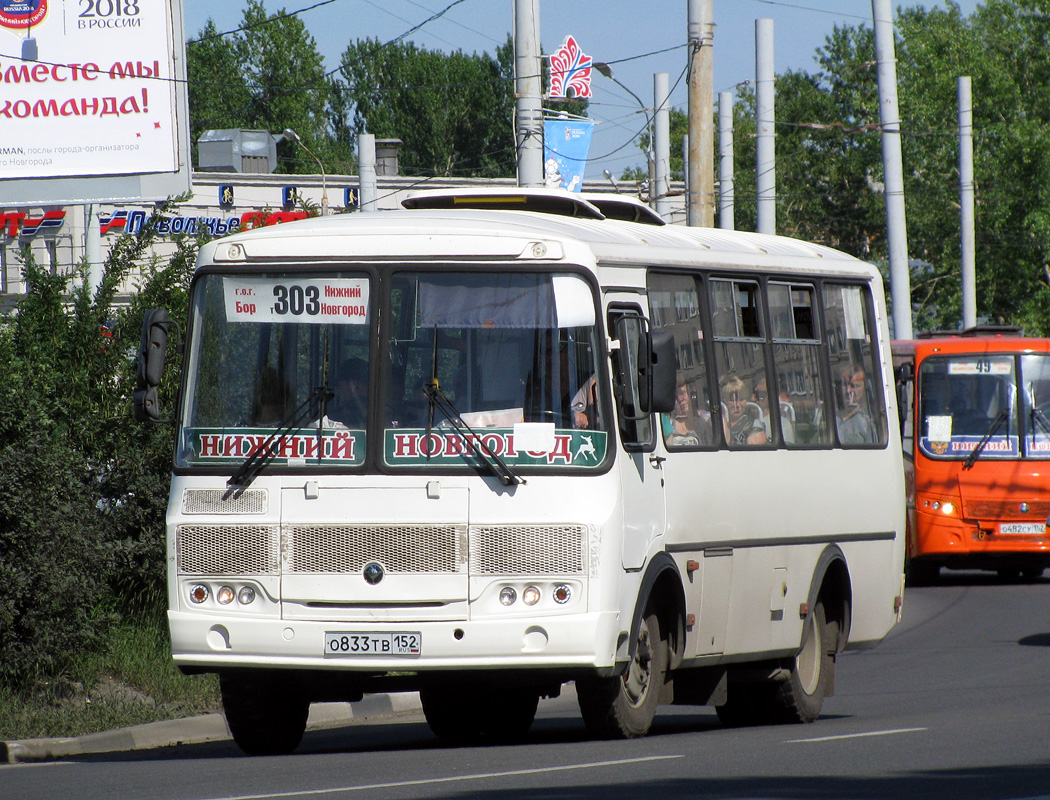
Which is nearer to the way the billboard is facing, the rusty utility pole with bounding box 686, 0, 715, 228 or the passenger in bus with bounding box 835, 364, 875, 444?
the passenger in bus

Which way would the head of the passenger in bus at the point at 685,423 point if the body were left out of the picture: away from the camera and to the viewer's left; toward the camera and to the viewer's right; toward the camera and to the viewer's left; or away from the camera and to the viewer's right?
toward the camera and to the viewer's left

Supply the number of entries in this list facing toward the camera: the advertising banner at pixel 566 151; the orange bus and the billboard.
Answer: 3

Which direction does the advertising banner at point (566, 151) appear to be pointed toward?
toward the camera

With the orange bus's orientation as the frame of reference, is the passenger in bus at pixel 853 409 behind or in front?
in front

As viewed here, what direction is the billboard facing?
toward the camera

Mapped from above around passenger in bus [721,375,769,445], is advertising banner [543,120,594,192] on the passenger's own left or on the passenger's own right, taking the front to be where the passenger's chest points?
on the passenger's own right

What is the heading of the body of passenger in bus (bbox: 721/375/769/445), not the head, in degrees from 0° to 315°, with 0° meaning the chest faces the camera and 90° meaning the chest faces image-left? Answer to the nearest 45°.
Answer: approximately 45°

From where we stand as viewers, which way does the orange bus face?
facing the viewer

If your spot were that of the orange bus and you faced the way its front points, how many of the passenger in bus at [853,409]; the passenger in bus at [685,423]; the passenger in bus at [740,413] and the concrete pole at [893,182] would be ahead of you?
3

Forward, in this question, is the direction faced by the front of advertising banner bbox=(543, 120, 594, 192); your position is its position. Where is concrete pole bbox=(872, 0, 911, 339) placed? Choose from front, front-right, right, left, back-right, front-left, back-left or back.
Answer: back-left

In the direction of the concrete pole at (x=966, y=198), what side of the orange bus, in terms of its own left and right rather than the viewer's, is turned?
back

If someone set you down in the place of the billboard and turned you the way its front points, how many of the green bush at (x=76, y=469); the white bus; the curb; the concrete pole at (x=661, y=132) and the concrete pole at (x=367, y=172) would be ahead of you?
3

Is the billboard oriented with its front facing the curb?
yes

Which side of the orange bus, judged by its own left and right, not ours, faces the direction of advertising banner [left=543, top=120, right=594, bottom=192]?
right

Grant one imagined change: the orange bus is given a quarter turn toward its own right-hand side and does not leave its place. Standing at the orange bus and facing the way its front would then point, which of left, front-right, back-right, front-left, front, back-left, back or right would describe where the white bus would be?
left
